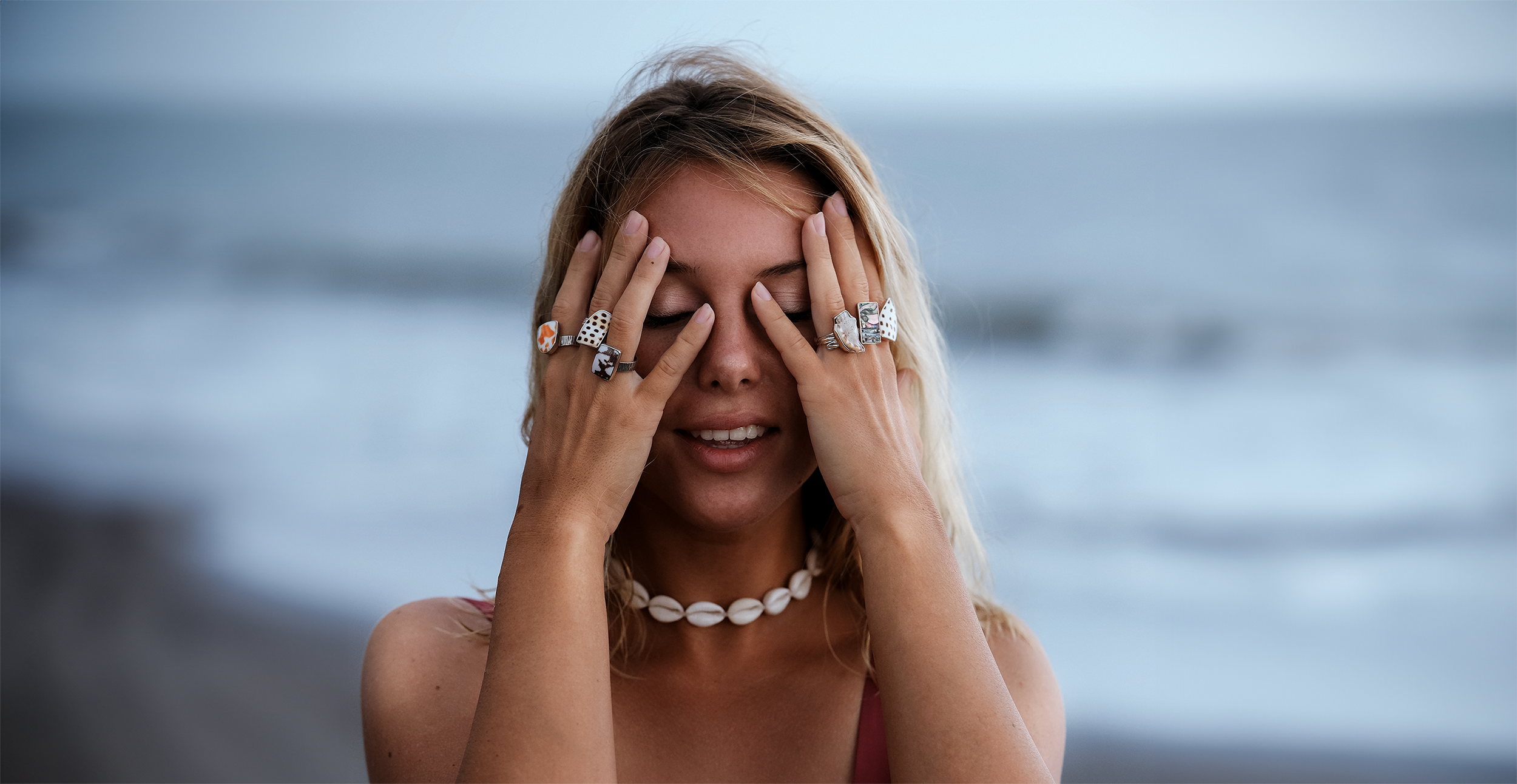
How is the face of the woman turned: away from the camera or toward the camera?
toward the camera

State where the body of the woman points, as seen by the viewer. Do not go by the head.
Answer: toward the camera
